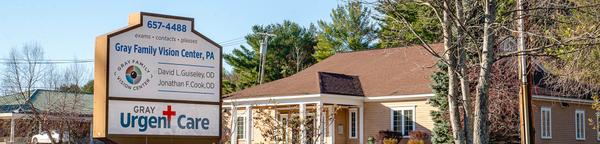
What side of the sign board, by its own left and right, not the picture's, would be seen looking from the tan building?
left

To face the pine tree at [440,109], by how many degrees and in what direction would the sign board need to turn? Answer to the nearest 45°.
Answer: approximately 90° to its left

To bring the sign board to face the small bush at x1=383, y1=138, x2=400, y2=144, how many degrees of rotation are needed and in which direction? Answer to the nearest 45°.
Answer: approximately 90° to its left

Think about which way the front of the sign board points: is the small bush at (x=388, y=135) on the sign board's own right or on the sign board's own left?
on the sign board's own left

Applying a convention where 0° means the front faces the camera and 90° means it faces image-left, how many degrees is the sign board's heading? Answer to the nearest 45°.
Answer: approximately 315°

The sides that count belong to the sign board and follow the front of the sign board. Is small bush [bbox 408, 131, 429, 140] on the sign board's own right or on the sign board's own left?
on the sign board's own left
